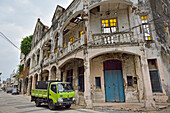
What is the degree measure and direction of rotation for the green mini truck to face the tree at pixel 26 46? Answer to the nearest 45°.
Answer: approximately 135° to its left

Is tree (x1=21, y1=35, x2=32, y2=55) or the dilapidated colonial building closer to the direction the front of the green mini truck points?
the dilapidated colonial building

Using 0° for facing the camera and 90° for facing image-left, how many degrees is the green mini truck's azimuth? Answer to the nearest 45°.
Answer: approximately 315°
